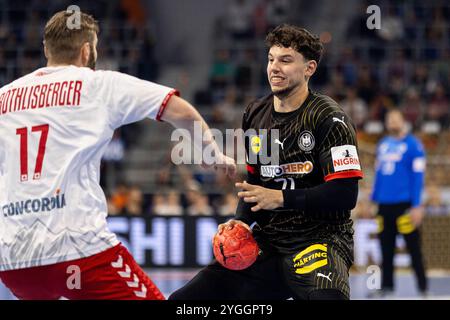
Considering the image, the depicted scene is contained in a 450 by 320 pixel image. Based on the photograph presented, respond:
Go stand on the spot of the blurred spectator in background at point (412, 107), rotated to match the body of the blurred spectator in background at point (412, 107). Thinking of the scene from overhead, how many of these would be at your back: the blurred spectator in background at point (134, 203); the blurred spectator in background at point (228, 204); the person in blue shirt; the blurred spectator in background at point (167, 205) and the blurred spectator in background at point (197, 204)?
0

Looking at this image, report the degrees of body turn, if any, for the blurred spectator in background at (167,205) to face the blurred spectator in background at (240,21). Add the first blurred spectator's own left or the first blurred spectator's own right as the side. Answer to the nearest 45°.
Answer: approximately 180°

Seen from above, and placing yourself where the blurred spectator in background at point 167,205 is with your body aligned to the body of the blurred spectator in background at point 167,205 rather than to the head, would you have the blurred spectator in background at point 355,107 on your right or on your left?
on your left

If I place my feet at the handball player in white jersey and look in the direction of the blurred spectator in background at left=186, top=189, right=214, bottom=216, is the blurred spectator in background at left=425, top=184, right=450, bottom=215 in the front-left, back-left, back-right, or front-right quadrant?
front-right

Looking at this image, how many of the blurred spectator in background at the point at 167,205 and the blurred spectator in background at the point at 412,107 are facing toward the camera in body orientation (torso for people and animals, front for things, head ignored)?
2

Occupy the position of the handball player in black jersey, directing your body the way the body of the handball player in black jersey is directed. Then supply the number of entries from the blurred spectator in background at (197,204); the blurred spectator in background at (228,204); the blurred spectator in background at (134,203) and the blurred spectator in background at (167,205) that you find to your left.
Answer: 0

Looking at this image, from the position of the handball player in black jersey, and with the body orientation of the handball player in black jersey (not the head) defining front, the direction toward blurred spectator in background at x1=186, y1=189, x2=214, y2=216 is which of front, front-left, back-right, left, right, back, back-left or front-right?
back-right

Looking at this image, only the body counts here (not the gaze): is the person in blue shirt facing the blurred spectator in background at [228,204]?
no

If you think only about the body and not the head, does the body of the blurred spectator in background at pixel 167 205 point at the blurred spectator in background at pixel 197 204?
no

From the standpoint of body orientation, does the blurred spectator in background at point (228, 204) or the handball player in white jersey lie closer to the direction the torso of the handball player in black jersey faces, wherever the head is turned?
the handball player in white jersey

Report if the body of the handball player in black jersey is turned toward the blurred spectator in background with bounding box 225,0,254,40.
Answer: no

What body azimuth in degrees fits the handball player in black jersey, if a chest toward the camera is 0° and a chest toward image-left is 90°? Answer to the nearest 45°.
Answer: approximately 45°

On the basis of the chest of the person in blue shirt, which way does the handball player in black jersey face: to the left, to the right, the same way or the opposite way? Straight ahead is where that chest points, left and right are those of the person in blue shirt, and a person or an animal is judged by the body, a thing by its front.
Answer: the same way

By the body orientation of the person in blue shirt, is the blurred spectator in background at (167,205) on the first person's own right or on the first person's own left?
on the first person's own right

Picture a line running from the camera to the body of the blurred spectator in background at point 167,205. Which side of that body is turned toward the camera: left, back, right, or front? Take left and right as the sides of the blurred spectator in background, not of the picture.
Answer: front

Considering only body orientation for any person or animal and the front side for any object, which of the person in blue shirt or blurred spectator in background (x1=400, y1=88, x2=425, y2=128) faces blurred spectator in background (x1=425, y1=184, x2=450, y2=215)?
blurred spectator in background (x1=400, y1=88, x2=425, y2=128)

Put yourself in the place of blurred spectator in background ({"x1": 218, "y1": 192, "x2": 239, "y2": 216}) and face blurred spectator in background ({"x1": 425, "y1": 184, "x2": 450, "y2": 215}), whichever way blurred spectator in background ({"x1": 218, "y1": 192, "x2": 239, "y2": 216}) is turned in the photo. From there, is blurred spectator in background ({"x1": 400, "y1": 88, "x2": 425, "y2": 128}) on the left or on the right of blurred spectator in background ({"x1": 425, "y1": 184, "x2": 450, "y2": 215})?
left

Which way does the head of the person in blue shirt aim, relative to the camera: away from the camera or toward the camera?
toward the camera

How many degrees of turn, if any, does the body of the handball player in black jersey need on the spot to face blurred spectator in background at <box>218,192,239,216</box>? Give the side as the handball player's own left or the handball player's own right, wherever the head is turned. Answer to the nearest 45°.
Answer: approximately 135° to the handball player's own right

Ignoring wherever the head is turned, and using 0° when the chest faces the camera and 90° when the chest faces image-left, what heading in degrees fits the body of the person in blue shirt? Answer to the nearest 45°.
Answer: approximately 45°
